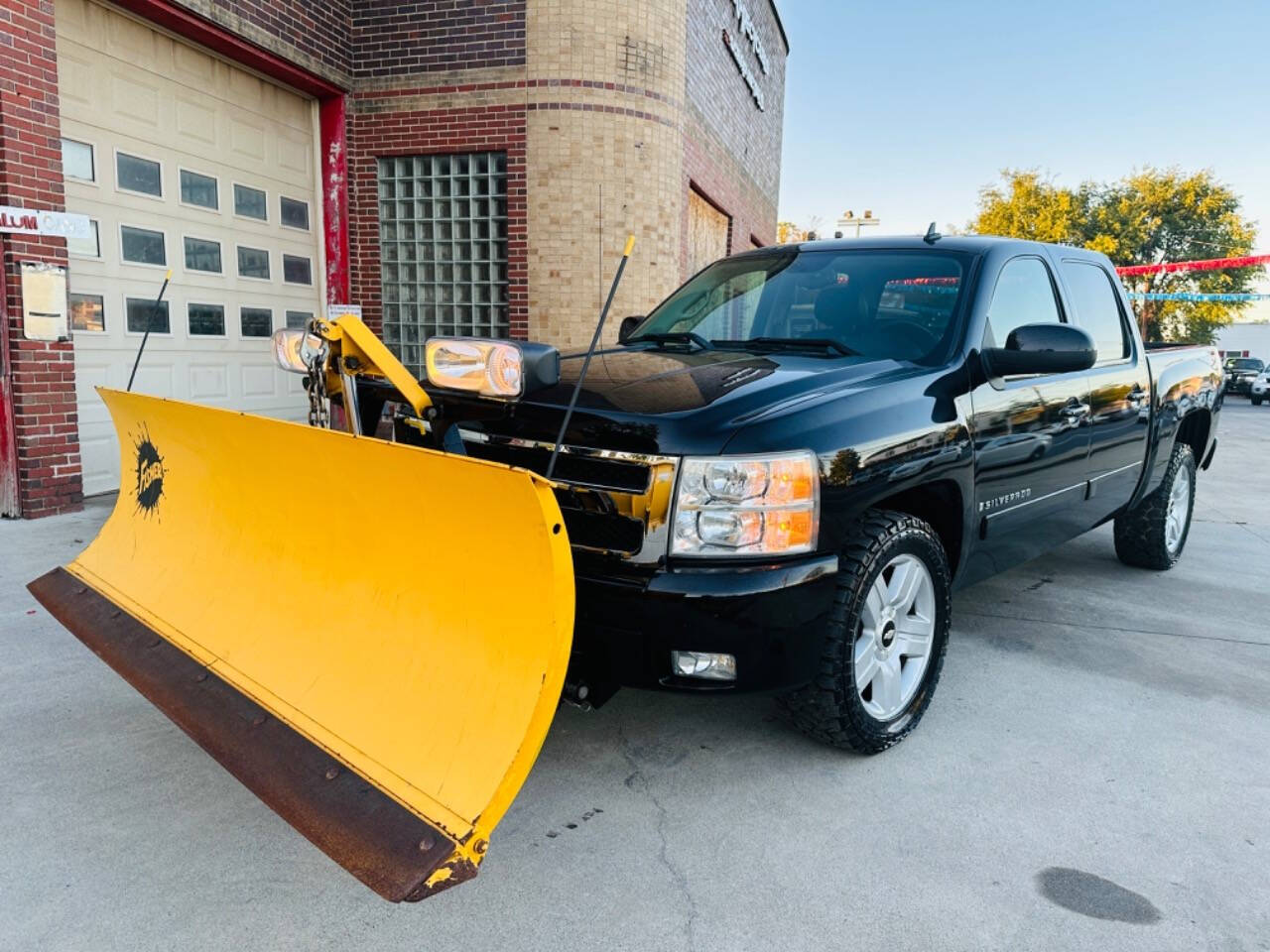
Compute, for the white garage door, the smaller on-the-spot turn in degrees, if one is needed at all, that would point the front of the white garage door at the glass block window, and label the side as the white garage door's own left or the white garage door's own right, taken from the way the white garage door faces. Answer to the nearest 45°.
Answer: approximately 90° to the white garage door's own left

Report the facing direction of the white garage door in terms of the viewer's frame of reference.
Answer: facing the viewer and to the right of the viewer

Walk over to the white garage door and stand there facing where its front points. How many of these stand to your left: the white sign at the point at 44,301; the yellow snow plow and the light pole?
1

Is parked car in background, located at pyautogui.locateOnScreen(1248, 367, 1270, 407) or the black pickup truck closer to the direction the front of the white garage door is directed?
the black pickup truck

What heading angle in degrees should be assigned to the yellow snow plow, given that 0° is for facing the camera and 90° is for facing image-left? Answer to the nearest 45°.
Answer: approximately 45°

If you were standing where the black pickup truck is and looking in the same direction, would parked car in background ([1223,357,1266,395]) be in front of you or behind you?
behind

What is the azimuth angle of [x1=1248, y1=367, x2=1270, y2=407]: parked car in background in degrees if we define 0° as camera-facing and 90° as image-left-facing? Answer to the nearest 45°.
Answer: approximately 45°

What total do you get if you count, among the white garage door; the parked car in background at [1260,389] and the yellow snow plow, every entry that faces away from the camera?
0

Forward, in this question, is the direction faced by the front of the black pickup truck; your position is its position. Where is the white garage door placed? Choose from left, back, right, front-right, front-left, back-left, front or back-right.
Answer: right

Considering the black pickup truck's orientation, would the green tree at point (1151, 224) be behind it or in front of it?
behind

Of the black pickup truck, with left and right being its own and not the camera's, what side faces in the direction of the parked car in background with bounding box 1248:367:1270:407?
back

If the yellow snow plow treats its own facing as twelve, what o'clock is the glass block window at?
The glass block window is roughly at 5 o'clock from the yellow snow plow.

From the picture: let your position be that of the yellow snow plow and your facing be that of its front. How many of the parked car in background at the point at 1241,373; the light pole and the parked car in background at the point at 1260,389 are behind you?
3

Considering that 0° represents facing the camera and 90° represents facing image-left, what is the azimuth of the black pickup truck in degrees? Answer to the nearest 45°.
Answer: approximately 45°

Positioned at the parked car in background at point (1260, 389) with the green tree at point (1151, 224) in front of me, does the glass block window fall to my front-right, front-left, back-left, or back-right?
back-left

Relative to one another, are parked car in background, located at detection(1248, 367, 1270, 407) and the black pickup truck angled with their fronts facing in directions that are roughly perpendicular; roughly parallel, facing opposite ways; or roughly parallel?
roughly parallel
